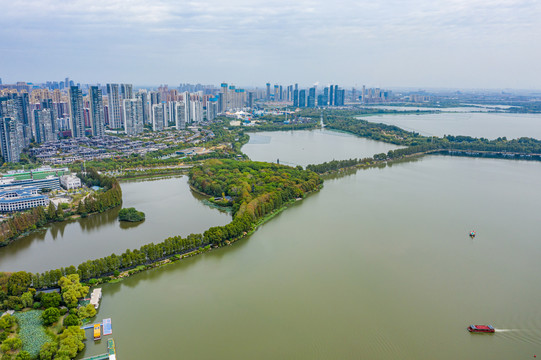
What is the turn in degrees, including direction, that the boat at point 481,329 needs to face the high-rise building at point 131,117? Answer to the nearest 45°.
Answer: approximately 45° to its right

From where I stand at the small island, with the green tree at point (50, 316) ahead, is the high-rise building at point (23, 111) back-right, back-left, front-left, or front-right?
back-right

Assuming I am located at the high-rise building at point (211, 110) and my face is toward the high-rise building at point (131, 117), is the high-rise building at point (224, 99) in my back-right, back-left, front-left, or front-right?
back-right

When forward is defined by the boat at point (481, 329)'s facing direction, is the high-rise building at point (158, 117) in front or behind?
in front

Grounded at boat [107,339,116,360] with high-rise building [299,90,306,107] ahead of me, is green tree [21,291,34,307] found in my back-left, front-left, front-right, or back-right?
front-left

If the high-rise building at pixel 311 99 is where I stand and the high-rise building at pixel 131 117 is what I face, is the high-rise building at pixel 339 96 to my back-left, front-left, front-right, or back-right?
back-left

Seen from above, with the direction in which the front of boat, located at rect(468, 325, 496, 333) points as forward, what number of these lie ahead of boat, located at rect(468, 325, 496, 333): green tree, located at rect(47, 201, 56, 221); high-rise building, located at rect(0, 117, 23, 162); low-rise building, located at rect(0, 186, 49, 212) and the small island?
4

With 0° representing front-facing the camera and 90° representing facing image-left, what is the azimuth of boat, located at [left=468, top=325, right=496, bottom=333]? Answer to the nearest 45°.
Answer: approximately 90°

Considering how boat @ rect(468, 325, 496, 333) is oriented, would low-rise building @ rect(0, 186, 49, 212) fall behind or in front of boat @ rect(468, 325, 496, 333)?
in front

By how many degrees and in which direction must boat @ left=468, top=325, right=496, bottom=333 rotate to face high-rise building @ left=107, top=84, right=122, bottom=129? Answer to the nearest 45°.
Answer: approximately 45° to its right

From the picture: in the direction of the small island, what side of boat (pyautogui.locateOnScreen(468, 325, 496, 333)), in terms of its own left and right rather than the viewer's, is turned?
front

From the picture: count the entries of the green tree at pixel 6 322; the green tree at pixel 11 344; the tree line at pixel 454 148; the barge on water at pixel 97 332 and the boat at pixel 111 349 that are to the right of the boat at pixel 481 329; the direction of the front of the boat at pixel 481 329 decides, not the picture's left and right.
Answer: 1

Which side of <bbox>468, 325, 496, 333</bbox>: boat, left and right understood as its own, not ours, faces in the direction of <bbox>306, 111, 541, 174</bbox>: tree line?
right

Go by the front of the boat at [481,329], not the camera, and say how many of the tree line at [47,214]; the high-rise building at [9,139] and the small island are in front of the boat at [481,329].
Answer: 3

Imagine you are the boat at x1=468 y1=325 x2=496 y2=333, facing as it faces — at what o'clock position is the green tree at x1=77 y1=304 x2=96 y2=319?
The green tree is roughly at 11 o'clock from the boat.

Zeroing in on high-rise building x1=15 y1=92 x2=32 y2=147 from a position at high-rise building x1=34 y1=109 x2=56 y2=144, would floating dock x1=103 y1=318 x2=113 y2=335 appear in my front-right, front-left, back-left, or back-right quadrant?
back-left

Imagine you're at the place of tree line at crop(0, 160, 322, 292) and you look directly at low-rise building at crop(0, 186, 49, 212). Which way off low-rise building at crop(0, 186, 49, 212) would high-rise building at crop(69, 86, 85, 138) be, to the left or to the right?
right
